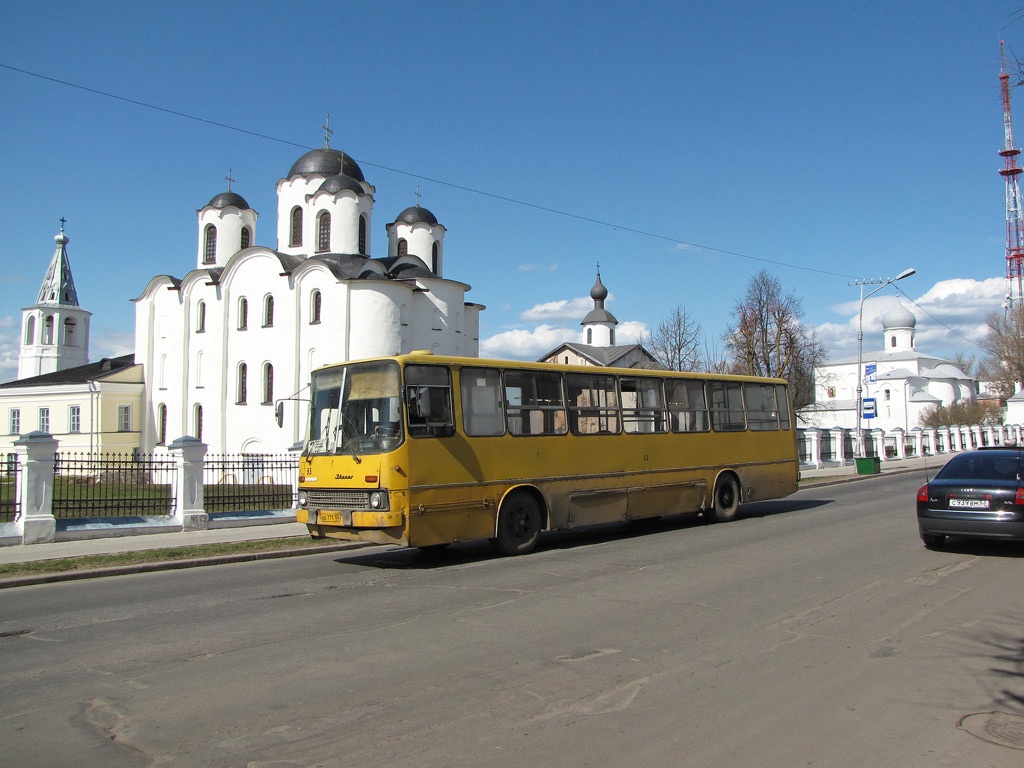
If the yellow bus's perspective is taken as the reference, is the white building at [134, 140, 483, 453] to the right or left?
on its right

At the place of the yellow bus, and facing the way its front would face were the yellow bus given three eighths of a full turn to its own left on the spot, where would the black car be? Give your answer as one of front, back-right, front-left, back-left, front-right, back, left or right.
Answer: front

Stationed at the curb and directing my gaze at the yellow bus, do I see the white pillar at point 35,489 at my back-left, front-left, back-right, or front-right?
back-left

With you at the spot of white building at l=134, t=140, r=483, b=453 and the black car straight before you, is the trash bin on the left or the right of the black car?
left

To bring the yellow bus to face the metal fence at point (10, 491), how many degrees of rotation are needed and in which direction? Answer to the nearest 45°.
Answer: approximately 45° to its right

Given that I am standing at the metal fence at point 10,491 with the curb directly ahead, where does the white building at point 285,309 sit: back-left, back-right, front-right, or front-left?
back-left

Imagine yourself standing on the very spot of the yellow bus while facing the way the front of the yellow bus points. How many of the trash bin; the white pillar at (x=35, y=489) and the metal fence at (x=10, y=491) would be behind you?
1

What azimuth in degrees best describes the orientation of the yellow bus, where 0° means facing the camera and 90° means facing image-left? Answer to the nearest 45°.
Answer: approximately 45°

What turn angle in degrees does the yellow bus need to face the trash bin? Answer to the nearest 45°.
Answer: approximately 180°

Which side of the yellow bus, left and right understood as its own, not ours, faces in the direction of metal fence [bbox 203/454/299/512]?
right
